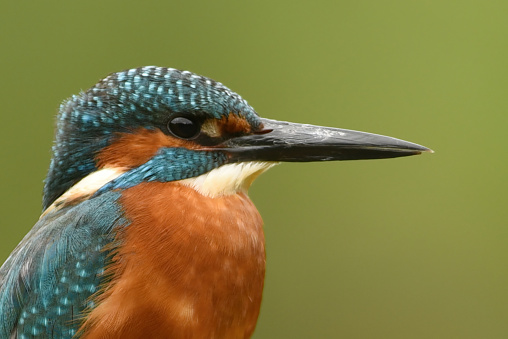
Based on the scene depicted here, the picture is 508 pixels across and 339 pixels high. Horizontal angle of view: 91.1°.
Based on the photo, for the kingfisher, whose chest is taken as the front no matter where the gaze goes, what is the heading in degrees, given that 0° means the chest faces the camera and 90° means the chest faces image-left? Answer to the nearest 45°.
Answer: approximately 270°
